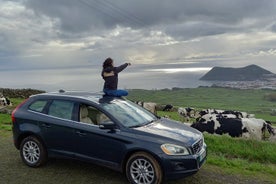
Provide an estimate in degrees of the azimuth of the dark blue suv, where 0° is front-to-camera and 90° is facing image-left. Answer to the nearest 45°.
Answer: approximately 315°

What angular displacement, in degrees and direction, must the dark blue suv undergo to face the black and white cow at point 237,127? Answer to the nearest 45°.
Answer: approximately 90° to its left
